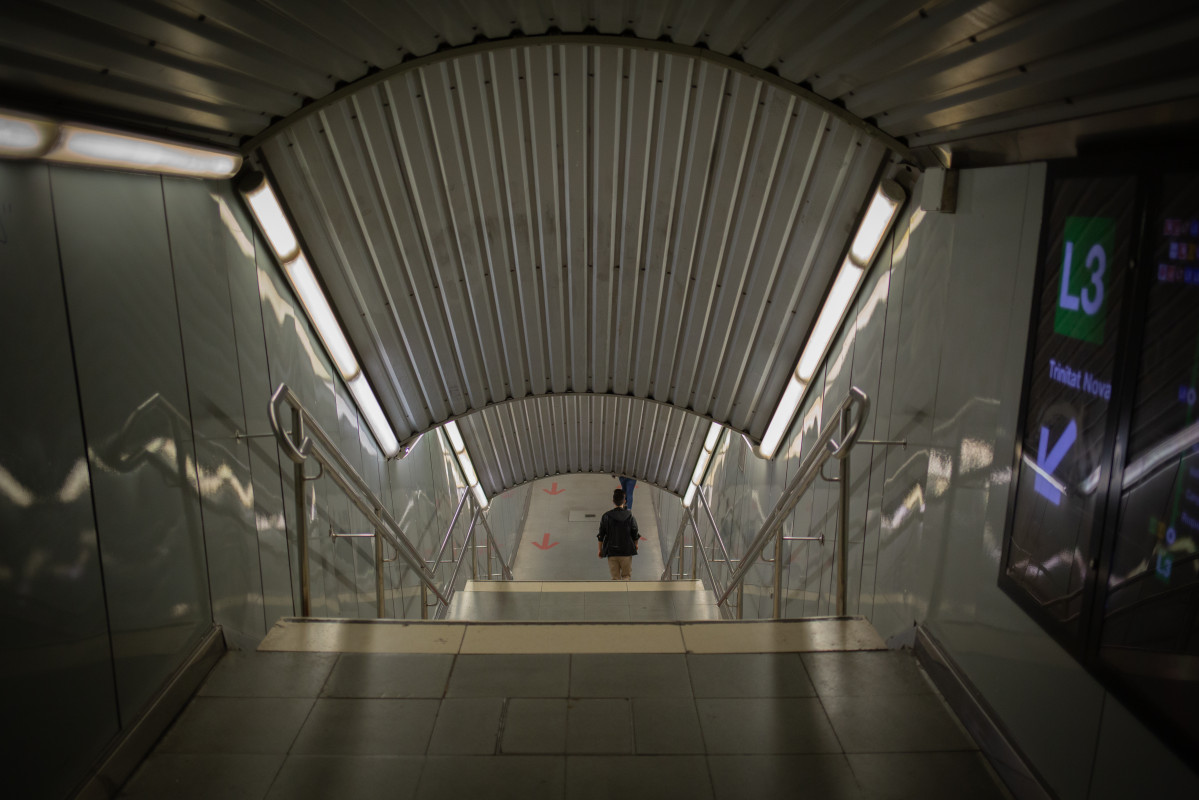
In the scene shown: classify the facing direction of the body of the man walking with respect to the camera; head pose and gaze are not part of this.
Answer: away from the camera

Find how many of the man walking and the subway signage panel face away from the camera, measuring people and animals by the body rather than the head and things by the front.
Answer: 1

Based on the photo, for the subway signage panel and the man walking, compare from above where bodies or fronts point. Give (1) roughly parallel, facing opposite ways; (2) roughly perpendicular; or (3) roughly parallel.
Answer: roughly perpendicular

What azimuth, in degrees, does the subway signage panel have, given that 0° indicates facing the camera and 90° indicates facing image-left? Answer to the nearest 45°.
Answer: approximately 45°

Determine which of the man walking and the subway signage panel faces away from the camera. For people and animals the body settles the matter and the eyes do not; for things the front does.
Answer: the man walking

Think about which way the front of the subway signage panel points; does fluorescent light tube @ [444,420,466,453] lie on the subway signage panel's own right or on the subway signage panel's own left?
on the subway signage panel's own right

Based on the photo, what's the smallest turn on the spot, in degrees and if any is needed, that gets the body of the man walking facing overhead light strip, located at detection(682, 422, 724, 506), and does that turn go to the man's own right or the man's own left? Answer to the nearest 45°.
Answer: approximately 45° to the man's own right

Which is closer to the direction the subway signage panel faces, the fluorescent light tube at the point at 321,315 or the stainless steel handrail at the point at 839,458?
the fluorescent light tube

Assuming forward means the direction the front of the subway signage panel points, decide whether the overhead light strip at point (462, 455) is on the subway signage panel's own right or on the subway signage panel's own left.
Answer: on the subway signage panel's own right

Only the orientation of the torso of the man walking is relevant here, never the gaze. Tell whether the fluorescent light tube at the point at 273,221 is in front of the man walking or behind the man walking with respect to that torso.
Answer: behind
